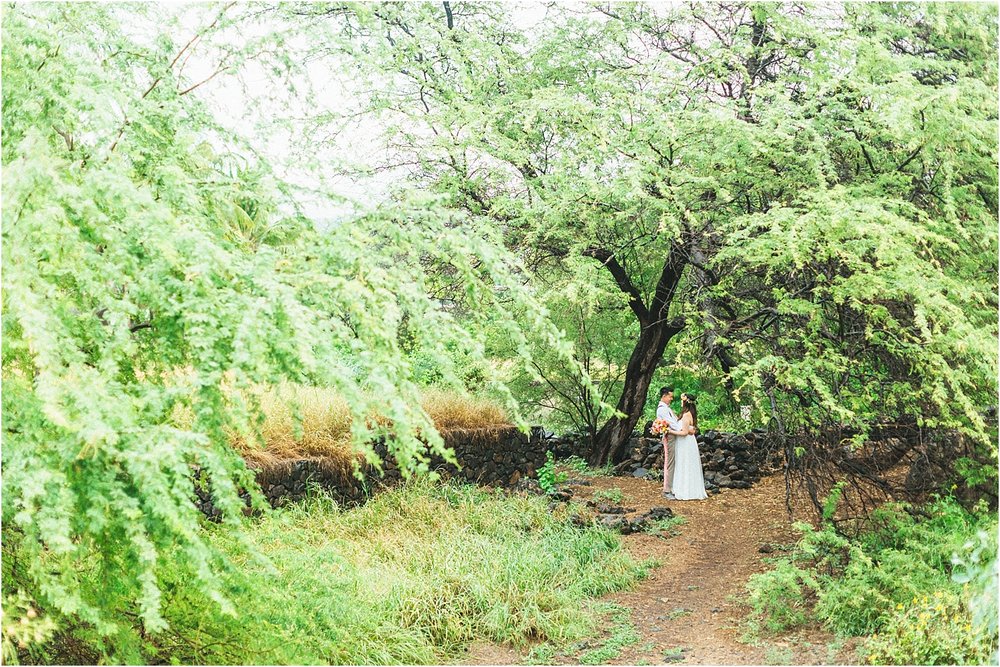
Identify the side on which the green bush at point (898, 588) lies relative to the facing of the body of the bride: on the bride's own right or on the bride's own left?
on the bride's own left

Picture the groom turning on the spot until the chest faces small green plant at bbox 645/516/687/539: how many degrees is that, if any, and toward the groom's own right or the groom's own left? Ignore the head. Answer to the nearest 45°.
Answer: approximately 90° to the groom's own right

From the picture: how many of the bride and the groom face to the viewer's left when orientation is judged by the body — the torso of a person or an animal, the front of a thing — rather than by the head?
1

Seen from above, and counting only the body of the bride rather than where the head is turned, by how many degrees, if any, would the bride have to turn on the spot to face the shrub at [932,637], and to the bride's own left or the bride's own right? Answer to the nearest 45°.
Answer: approximately 90° to the bride's own left

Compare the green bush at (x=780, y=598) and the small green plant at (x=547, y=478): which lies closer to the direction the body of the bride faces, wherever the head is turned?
the small green plant

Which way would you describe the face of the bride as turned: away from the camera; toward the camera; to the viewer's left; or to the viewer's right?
to the viewer's left

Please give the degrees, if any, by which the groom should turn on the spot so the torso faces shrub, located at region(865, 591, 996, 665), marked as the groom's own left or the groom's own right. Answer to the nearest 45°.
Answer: approximately 90° to the groom's own right

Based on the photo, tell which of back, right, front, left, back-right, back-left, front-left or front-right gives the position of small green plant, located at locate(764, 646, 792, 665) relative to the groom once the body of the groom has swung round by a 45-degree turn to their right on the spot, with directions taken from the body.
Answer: front-right

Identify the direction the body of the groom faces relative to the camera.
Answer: to the viewer's right

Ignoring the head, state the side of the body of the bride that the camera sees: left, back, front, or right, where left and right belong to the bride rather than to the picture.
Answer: left

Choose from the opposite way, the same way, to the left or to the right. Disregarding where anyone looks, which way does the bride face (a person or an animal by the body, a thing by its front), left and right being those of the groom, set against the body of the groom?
the opposite way

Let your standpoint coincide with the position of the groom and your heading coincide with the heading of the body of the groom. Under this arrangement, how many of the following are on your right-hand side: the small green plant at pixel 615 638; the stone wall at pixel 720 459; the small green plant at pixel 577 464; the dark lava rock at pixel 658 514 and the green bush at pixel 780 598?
3
